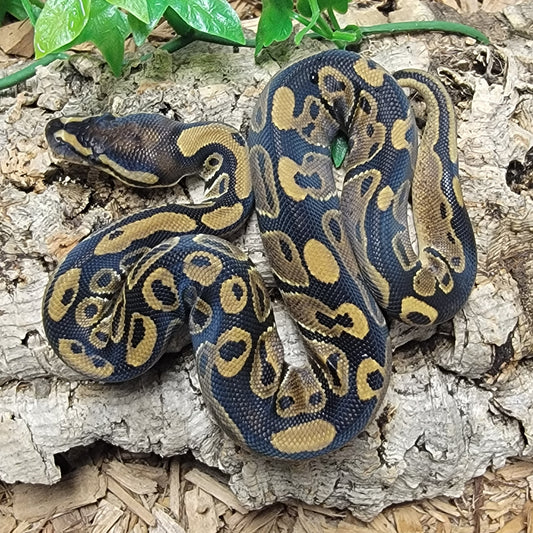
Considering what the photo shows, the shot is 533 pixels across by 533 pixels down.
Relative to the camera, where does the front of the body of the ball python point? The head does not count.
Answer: to the viewer's left
